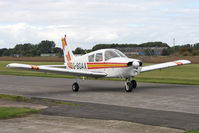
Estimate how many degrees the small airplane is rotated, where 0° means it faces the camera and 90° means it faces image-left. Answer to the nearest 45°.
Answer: approximately 315°
